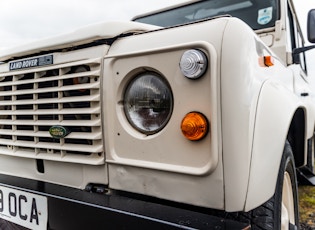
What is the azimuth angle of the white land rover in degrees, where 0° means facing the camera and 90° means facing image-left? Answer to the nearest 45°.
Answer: approximately 45°
